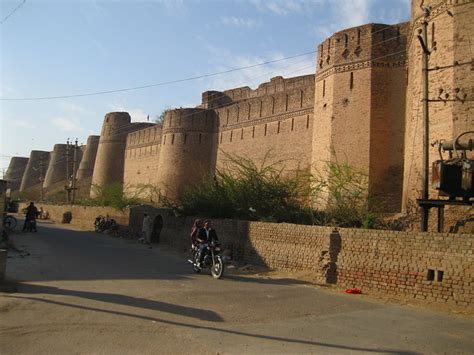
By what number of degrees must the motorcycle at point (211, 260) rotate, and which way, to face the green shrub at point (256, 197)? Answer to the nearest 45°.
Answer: approximately 135° to its left

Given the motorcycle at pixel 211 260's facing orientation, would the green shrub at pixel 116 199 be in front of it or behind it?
behind

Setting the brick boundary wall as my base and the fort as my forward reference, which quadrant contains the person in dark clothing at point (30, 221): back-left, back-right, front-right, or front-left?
front-left

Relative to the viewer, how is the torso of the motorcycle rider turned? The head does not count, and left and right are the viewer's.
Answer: facing the viewer and to the right of the viewer

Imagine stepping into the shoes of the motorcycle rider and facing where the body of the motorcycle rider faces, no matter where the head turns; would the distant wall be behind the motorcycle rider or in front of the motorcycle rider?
behind
